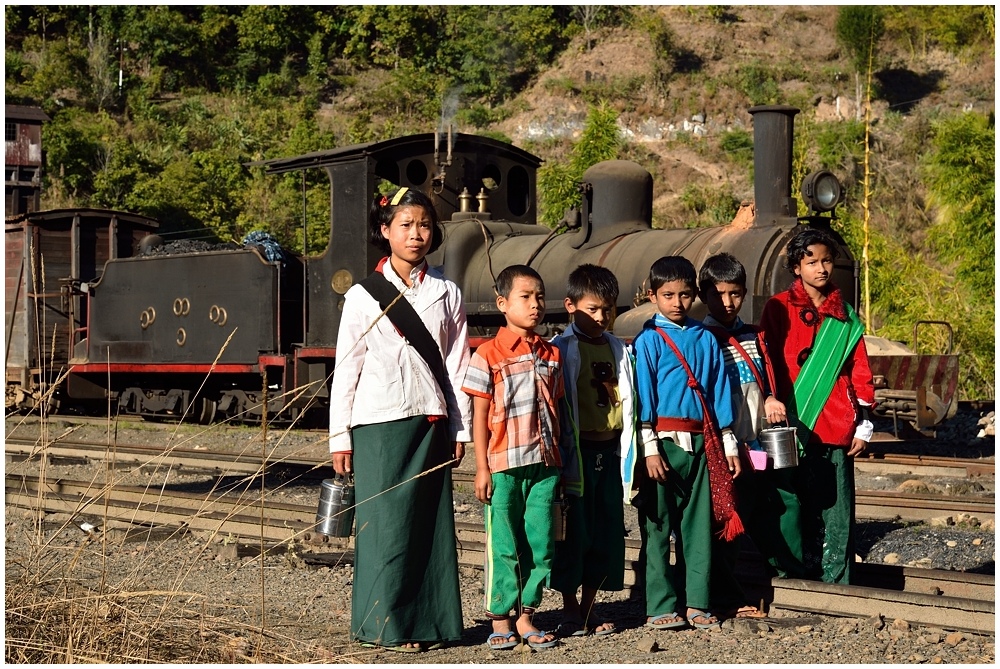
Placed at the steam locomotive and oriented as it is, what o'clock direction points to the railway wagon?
The railway wagon is roughly at 6 o'clock from the steam locomotive.

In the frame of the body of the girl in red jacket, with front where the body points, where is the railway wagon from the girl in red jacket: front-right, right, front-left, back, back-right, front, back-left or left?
back-right

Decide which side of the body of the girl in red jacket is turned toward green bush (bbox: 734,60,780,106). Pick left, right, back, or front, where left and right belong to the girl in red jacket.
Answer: back

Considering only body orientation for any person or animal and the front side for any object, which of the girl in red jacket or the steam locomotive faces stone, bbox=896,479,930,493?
the steam locomotive

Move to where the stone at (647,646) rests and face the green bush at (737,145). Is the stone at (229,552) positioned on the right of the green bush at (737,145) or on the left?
left

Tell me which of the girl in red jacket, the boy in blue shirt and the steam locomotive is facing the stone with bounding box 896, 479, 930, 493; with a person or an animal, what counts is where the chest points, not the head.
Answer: the steam locomotive

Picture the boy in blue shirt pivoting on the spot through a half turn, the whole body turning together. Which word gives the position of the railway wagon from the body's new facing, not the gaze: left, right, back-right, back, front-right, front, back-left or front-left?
front-left

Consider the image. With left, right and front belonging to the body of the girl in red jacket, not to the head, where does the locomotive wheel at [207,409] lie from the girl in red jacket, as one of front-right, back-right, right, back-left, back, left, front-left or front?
back-right

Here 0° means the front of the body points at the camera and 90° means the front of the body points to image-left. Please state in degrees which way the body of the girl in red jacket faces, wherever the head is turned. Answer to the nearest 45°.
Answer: approximately 0°

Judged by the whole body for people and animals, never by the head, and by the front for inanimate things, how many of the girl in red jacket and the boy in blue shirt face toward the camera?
2

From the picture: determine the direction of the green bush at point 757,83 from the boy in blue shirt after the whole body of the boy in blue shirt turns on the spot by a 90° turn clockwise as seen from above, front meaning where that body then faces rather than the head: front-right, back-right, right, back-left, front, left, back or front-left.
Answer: right

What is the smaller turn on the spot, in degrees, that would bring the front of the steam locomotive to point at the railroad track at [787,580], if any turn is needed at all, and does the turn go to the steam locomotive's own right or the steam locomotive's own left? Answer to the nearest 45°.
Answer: approximately 45° to the steam locomotive's own right

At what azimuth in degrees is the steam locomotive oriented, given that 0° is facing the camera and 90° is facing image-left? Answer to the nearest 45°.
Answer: approximately 315°
